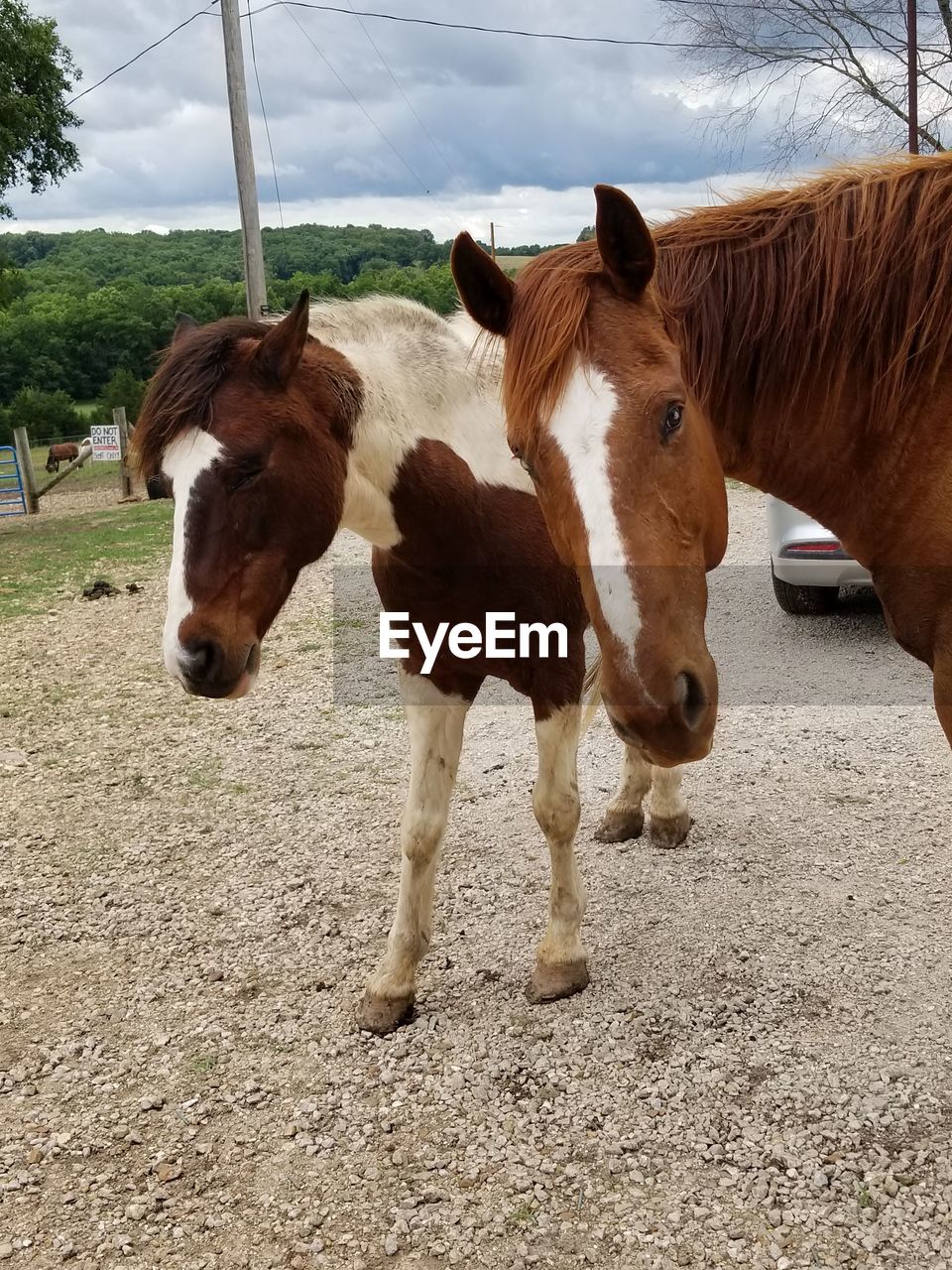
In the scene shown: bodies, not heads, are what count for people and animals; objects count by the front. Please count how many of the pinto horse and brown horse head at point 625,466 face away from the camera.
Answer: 0

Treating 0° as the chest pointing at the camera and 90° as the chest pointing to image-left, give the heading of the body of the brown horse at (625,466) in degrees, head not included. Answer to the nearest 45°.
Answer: approximately 45°

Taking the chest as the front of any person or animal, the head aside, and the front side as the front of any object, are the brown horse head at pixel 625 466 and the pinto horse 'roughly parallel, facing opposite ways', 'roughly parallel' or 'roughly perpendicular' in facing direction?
roughly parallel

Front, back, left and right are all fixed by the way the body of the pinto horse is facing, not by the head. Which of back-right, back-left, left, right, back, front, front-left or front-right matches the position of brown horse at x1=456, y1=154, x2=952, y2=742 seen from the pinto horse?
left

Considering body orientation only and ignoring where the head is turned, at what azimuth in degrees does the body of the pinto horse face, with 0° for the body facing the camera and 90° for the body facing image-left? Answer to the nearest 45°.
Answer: approximately 45°

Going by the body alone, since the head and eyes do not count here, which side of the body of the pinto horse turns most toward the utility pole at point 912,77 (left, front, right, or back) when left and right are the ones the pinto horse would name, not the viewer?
back

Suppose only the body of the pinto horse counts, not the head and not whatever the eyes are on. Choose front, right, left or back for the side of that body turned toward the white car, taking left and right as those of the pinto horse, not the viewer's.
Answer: back
